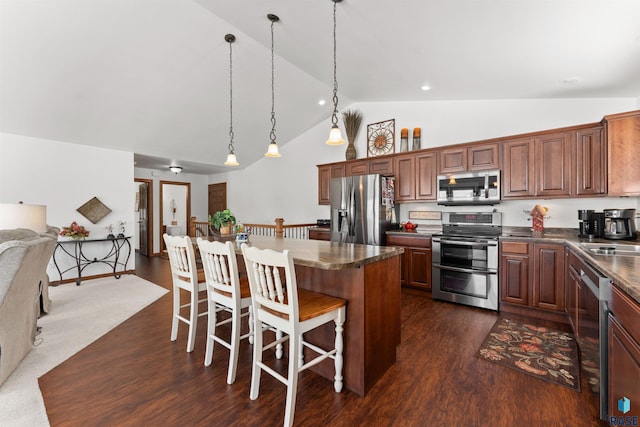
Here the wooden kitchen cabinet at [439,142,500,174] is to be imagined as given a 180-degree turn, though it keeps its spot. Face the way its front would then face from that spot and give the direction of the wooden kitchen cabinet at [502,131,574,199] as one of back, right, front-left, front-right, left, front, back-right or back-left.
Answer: right

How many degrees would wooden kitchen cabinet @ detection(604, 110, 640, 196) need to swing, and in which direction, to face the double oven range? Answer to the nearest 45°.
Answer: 0° — it already faces it

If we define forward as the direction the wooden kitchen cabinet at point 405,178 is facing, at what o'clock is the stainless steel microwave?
The stainless steel microwave is roughly at 10 o'clock from the wooden kitchen cabinet.

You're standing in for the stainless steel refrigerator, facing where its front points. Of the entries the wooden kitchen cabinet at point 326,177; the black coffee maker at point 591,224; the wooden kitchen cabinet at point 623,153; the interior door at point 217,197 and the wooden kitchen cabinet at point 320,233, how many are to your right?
3

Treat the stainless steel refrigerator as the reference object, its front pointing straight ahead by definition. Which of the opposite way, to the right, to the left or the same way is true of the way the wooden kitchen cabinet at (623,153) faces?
to the right

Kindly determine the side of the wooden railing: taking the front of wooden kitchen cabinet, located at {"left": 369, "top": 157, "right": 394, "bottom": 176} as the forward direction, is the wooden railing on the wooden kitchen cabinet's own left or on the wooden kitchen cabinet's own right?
on the wooden kitchen cabinet's own right

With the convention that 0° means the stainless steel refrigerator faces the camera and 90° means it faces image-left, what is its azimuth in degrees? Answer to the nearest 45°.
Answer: approximately 45°

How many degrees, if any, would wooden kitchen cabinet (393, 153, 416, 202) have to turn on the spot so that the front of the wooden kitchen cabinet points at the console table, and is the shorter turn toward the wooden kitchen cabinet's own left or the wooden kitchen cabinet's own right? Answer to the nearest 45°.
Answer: approximately 90° to the wooden kitchen cabinet's own right

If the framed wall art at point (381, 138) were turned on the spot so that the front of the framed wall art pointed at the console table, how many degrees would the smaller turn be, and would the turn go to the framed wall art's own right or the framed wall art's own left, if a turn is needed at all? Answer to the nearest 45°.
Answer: approximately 45° to the framed wall art's own right

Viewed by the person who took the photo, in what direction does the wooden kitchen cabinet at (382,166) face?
facing the viewer and to the left of the viewer

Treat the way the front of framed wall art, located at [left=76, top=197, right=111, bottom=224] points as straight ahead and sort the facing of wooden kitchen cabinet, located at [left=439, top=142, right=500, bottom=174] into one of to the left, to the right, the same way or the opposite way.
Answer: to the right

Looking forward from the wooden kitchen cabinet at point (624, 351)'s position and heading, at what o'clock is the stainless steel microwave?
The stainless steel microwave is roughly at 2 o'clock from the wooden kitchen cabinet.

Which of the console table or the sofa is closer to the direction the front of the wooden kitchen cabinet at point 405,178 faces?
the sofa

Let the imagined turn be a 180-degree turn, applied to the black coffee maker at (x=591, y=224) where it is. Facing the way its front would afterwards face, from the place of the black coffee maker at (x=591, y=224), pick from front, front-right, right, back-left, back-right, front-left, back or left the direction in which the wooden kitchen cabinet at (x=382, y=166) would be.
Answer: back-left

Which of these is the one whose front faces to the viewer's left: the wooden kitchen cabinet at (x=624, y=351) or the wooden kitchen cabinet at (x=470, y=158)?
the wooden kitchen cabinet at (x=624, y=351)
